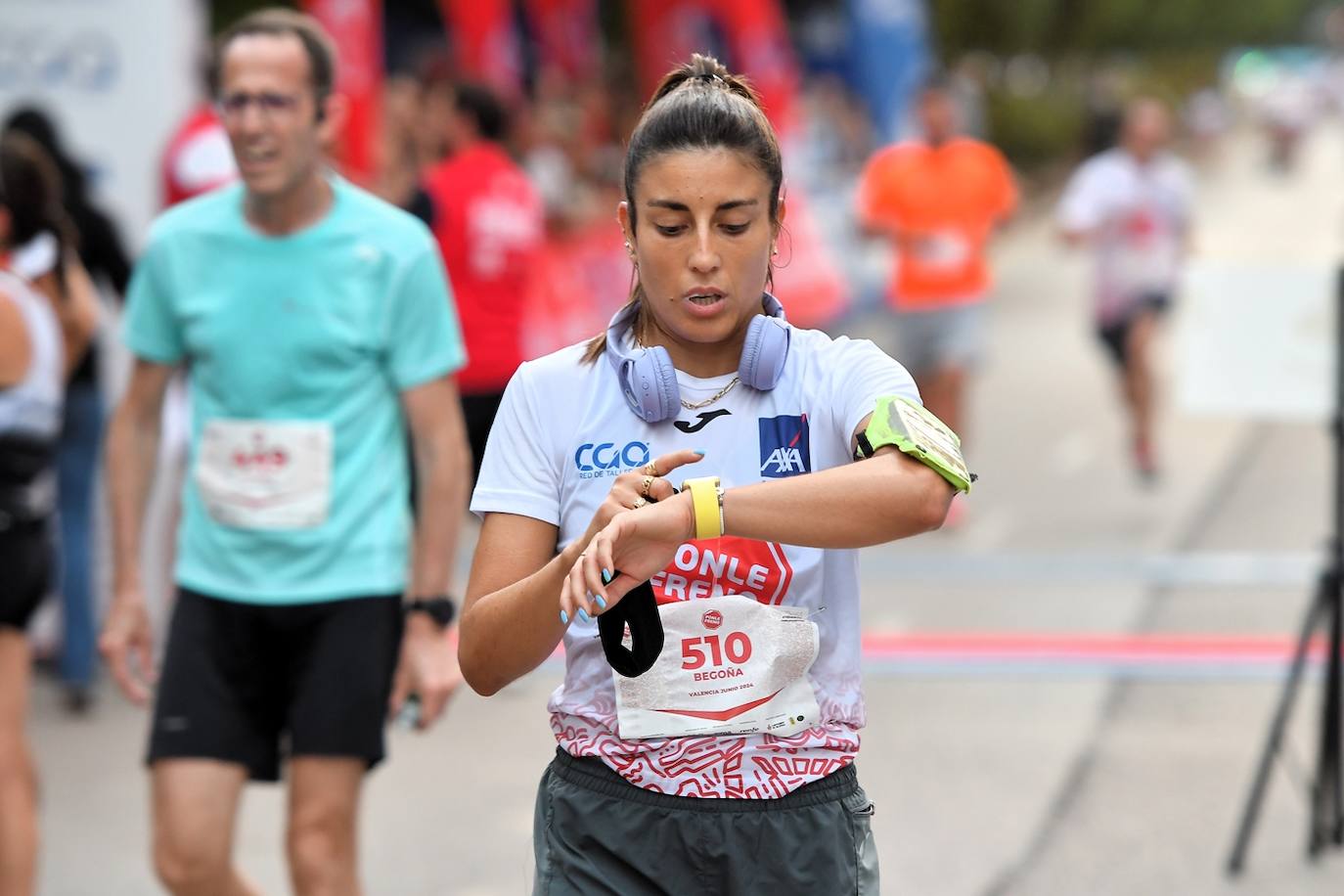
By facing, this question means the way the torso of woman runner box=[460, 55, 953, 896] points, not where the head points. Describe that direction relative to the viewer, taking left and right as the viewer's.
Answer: facing the viewer

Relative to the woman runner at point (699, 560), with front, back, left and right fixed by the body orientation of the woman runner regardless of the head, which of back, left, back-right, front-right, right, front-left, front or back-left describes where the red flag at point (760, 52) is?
back

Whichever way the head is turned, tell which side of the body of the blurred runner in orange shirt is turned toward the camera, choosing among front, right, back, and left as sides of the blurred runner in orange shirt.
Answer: front

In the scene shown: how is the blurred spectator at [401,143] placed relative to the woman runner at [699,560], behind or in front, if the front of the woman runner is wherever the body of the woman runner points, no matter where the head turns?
behind

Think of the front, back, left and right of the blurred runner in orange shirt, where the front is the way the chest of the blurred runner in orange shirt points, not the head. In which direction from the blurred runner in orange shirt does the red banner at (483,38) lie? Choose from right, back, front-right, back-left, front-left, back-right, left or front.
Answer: back-right

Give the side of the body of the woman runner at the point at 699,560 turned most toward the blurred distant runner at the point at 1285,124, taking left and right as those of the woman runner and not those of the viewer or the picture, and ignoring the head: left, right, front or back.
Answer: back

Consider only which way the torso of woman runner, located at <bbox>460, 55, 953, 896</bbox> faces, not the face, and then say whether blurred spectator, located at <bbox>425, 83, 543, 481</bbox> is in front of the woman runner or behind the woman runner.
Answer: behind

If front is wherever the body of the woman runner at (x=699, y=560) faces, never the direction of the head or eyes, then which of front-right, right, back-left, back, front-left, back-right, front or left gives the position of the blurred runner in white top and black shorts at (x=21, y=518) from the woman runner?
back-right

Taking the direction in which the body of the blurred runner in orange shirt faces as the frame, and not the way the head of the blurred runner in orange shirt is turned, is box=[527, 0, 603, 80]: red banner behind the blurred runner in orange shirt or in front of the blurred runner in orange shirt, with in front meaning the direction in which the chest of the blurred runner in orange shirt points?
behind

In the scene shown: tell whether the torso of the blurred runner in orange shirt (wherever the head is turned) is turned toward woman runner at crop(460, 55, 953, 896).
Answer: yes
